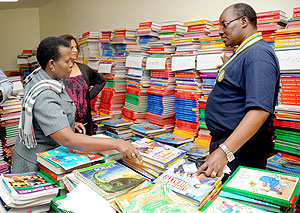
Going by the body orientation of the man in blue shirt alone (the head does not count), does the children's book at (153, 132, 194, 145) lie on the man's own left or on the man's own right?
on the man's own right

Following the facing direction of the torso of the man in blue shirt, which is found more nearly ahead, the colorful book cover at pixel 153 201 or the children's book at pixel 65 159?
the children's book

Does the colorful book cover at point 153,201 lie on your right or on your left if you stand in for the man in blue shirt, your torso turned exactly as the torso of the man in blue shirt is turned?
on your left

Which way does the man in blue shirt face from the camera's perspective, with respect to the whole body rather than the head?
to the viewer's left

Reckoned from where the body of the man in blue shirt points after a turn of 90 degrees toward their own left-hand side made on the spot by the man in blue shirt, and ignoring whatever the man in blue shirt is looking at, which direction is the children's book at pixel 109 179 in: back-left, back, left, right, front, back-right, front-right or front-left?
front-right

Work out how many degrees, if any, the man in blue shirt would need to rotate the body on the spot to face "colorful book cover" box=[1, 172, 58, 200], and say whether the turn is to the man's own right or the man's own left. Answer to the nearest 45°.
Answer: approximately 45° to the man's own left

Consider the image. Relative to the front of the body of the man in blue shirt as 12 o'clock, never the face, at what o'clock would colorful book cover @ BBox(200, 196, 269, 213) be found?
The colorful book cover is roughly at 9 o'clock from the man in blue shirt.

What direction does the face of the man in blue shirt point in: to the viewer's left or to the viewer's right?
to the viewer's left

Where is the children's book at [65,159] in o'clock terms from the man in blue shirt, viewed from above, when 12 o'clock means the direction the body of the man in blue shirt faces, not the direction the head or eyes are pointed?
The children's book is roughly at 11 o'clock from the man in blue shirt.

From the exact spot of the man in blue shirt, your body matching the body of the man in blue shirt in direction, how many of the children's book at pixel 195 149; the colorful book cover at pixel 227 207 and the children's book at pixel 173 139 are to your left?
1
